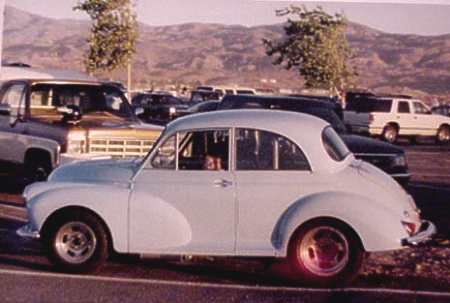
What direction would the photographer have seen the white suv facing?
facing away from the viewer and to the right of the viewer

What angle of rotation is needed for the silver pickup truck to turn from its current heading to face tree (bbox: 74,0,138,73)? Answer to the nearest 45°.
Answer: approximately 135° to its left

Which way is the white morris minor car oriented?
to the viewer's left

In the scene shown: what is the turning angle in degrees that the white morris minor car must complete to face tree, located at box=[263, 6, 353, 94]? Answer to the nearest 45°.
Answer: approximately 90° to its right

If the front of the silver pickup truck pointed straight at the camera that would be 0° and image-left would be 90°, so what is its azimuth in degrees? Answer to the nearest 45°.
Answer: approximately 315°

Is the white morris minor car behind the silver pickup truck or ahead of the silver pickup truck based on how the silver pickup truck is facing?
ahead

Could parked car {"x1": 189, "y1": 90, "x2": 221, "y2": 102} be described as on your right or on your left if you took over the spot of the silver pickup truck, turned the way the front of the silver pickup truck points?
on your left

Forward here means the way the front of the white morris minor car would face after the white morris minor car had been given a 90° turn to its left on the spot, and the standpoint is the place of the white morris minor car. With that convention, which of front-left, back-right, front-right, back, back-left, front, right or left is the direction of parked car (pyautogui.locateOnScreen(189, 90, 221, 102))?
back

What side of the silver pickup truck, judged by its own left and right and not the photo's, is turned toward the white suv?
left

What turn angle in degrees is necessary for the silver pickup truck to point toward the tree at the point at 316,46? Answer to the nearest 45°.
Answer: approximately 90° to its left

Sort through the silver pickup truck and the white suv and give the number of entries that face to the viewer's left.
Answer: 0

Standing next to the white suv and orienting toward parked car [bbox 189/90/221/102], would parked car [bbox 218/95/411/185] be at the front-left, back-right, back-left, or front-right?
back-left

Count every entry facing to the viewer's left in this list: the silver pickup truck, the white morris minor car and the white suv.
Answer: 1
